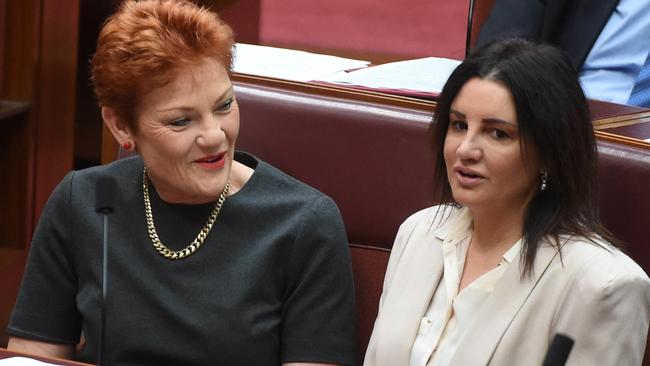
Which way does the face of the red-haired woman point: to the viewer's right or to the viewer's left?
to the viewer's right

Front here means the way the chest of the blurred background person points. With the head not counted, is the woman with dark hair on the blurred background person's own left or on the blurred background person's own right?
on the blurred background person's own right

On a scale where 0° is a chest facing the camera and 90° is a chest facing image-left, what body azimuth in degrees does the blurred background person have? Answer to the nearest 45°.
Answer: approximately 315°

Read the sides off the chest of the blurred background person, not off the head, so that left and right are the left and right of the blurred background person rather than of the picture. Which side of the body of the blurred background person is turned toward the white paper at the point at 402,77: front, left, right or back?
right

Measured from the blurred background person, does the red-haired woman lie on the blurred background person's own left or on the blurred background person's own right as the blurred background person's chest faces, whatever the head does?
on the blurred background person's own right

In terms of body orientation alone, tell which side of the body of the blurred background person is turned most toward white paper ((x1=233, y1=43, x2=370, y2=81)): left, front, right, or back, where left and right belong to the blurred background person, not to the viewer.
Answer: right

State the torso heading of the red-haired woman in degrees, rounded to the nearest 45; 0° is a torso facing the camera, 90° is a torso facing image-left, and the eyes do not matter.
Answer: approximately 0°
